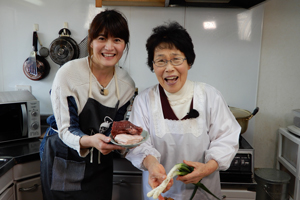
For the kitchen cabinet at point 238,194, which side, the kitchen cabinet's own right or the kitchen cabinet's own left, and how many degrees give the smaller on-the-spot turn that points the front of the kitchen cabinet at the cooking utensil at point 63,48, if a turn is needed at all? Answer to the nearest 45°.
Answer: approximately 90° to the kitchen cabinet's own right

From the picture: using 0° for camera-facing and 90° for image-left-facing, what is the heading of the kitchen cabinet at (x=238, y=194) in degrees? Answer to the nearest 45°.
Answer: approximately 0°

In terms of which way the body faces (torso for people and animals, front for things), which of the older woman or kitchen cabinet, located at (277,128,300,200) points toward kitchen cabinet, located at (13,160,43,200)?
kitchen cabinet, located at (277,128,300,200)

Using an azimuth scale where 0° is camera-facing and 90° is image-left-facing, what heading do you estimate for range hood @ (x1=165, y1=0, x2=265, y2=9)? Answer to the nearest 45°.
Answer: approximately 0°

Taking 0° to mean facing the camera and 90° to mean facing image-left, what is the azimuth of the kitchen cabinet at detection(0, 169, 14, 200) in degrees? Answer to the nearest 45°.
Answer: approximately 315°

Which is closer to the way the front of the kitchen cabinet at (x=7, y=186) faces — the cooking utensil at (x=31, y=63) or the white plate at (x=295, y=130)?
the white plate

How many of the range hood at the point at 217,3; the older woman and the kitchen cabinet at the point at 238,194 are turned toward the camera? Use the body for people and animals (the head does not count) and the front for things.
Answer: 3

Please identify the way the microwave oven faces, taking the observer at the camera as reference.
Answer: facing the viewer and to the right of the viewer

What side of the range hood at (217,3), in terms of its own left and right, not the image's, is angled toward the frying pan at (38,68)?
right
